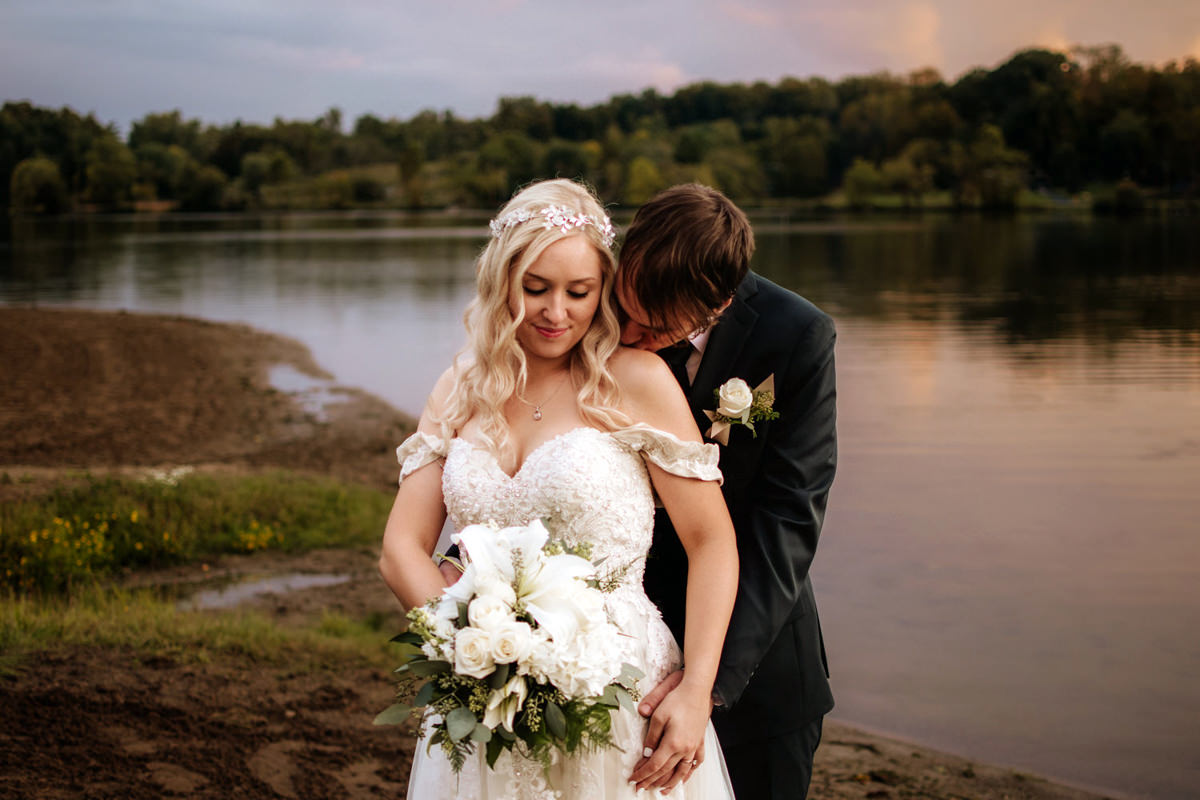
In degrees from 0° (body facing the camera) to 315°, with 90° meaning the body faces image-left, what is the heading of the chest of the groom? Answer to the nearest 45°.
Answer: approximately 45°
